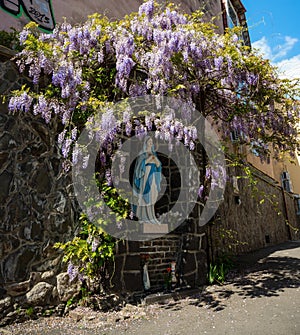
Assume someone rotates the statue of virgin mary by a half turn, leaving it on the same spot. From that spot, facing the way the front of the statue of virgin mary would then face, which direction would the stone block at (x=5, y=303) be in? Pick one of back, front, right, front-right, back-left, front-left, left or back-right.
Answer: left

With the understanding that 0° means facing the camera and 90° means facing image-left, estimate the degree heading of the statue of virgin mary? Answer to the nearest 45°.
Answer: approximately 315°

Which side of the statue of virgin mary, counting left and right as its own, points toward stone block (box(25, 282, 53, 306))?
right
